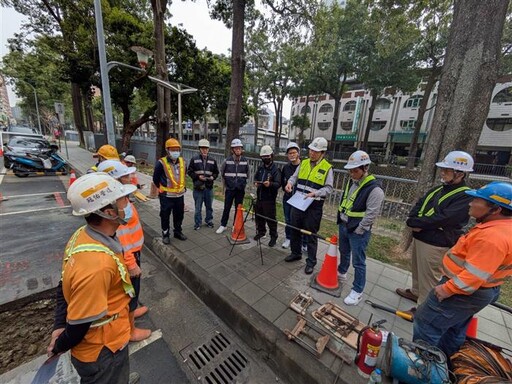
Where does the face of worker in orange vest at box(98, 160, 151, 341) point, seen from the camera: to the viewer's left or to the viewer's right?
to the viewer's right

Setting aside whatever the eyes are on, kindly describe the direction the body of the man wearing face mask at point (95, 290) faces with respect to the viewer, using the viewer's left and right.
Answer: facing to the right of the viewer

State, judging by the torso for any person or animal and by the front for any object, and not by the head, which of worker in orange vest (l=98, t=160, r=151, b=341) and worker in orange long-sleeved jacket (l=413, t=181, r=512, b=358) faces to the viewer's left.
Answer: worker in orange long-sleeved jacket (l=413, t=181, r=512, b=358)

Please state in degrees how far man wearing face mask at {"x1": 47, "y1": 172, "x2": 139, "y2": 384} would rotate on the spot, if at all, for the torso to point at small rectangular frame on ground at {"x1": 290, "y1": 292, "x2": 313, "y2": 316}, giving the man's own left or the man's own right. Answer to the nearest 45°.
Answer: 0° — they already face it

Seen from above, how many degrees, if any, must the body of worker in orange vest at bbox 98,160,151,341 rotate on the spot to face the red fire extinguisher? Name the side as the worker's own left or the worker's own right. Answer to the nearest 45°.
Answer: approximately 45° to the worker's own right

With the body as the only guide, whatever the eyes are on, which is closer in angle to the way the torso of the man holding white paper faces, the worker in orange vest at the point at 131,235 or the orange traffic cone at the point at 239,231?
the worker in orange vest

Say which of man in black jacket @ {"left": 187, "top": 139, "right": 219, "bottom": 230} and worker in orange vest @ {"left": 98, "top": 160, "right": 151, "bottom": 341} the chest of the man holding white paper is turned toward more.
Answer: the worker in orange vest

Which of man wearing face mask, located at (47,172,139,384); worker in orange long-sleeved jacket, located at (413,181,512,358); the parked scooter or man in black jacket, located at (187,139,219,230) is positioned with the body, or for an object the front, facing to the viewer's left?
the worker in orange long-sleeved jacket

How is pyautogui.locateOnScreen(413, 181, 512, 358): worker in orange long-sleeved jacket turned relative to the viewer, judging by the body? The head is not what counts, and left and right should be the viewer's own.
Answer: facing to the left of the viewer
